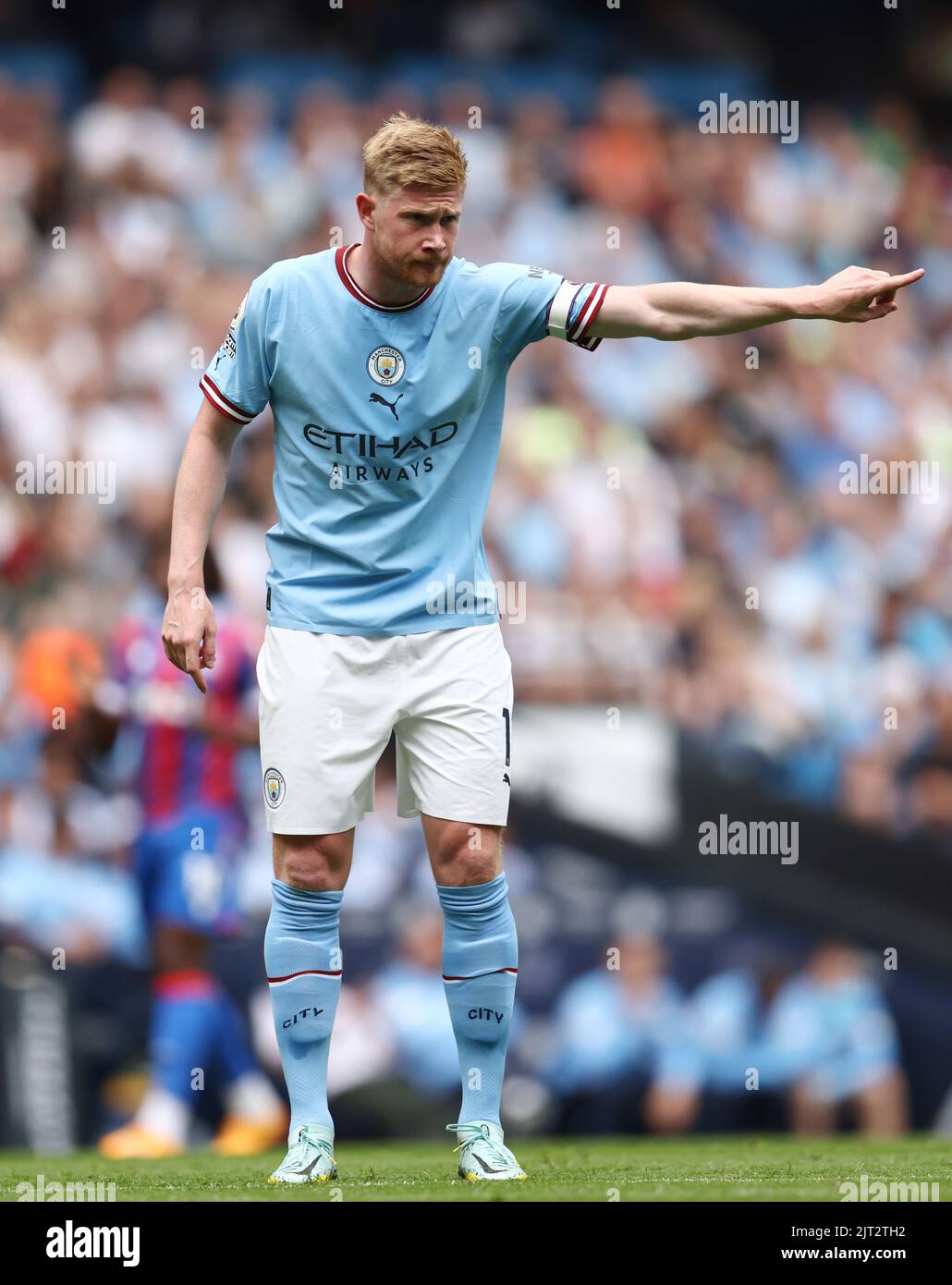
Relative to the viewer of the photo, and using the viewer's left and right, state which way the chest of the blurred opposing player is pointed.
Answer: facing the viewer and to the left of the viewer

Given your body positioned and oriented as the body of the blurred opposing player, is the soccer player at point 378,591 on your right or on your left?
on your left

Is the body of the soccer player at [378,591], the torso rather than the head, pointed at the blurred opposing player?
no

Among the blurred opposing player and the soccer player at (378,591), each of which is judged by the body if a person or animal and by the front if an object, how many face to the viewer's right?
0

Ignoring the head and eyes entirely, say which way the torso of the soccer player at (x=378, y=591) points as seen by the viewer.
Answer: toward the camera
